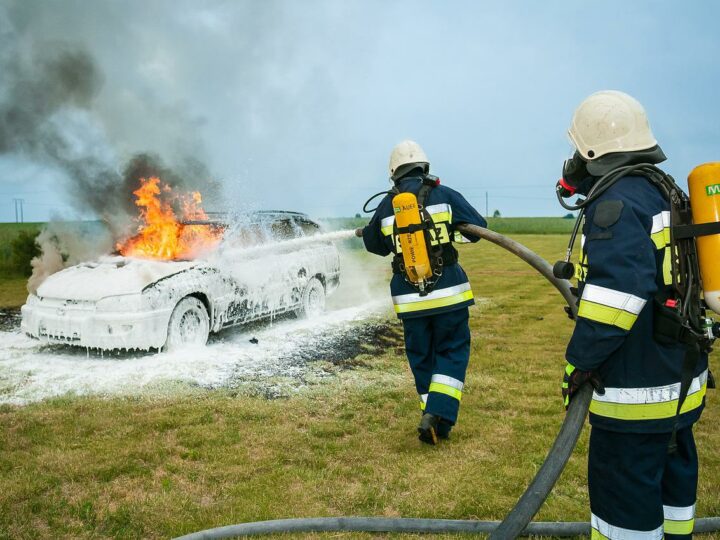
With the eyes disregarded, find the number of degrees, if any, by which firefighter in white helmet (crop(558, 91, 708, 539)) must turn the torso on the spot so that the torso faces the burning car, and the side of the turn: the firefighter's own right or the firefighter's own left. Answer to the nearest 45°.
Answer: approximately 45° to the firefighter's own right

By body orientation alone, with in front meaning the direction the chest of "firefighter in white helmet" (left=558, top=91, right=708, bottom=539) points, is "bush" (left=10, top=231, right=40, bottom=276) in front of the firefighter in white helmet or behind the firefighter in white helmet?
in front

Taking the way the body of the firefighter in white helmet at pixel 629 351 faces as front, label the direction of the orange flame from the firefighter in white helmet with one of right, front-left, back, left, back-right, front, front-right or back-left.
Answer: front-right

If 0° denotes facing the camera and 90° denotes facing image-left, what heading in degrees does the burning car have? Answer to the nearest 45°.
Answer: approximately 45°

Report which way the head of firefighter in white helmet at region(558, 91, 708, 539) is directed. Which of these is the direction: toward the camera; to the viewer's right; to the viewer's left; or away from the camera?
to the viewer's left

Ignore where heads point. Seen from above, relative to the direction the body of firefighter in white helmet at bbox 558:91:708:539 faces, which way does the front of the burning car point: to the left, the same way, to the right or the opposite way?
to the left

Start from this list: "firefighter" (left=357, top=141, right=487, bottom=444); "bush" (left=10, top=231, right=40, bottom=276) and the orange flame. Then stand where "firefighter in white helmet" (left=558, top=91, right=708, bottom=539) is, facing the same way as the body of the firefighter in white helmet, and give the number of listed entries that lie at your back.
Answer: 0

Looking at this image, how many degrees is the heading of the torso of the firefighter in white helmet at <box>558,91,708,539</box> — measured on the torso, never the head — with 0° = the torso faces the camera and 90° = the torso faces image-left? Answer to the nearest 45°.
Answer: approximately 90°

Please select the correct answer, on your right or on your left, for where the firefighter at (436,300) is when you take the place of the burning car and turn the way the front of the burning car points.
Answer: on your left

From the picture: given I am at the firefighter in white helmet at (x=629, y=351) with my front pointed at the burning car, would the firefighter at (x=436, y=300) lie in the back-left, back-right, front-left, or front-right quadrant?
front-right

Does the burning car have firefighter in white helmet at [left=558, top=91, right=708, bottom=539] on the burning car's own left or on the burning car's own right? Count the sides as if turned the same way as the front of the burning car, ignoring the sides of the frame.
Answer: on the burning car's own left
